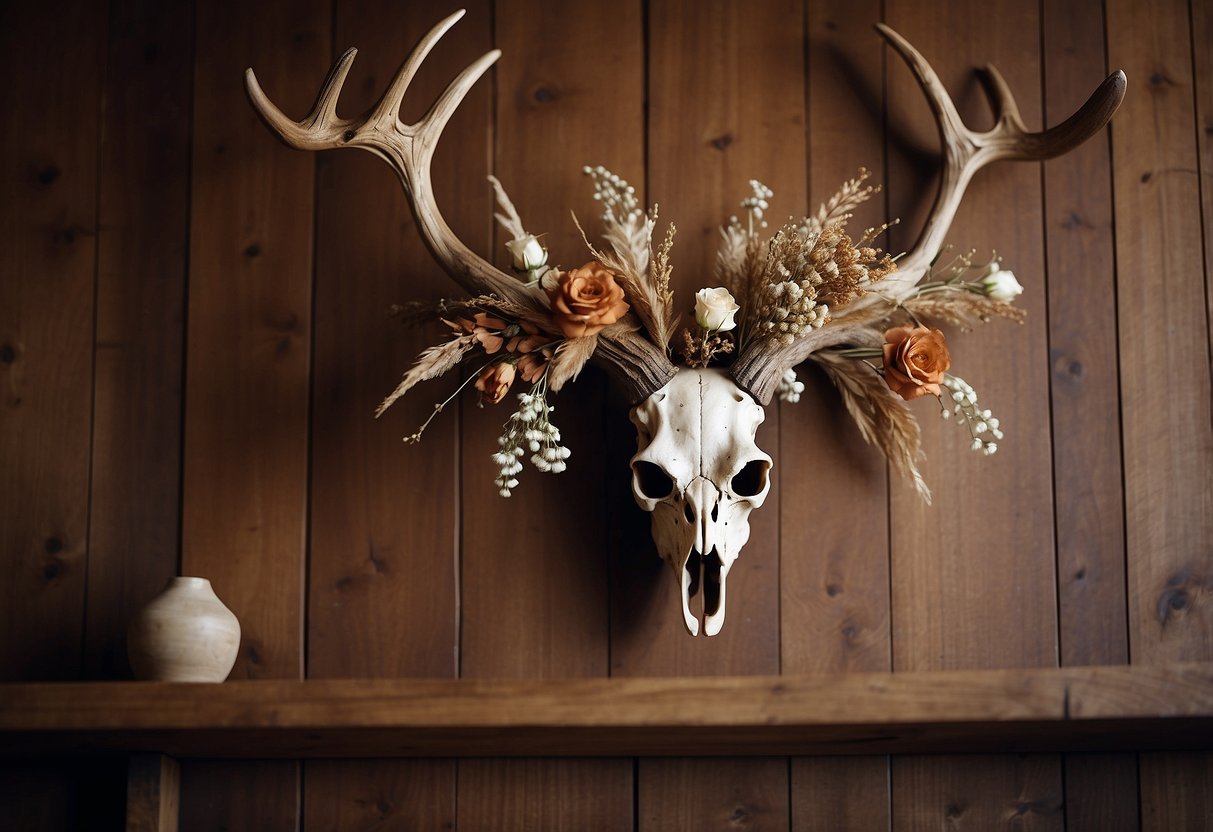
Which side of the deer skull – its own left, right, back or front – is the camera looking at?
front

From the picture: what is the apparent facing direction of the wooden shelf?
toward the camera

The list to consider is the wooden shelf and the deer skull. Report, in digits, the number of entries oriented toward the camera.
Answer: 2
